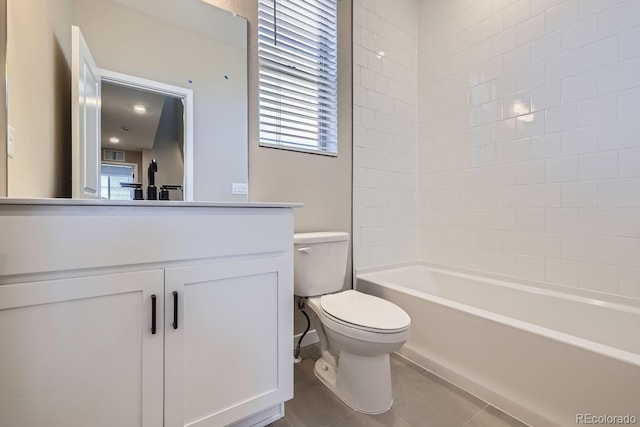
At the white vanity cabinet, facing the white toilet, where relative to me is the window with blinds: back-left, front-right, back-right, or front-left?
front-left

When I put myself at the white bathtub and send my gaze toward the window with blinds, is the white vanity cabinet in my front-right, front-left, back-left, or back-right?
front-left

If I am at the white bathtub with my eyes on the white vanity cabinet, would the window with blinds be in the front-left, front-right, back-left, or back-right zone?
front-right

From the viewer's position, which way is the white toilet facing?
facing the viewer and to the right of the viewer

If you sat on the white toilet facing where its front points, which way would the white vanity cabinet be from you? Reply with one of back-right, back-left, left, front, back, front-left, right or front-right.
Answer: right
